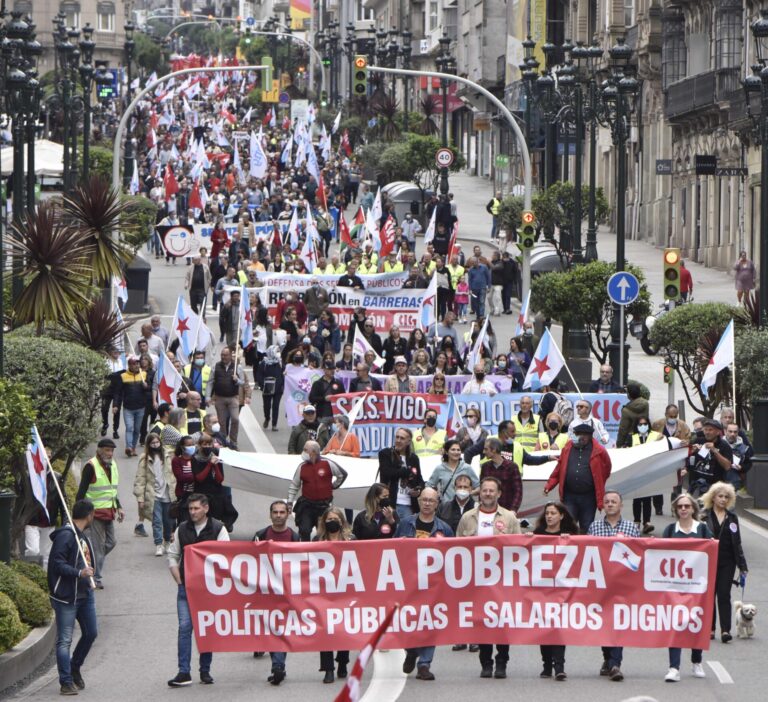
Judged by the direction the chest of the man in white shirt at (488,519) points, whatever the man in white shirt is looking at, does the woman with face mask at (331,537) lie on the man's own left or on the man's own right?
on the man's own right

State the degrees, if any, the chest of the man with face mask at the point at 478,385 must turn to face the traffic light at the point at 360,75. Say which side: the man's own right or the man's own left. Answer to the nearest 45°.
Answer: approximately 180°

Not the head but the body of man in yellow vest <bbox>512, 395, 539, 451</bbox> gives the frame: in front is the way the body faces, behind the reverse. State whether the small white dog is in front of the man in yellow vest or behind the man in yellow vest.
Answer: in front

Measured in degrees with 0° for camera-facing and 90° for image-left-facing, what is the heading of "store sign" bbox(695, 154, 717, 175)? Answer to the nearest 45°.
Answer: approximately 0°

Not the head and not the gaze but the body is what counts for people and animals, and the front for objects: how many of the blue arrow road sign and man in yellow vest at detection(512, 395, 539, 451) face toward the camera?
2

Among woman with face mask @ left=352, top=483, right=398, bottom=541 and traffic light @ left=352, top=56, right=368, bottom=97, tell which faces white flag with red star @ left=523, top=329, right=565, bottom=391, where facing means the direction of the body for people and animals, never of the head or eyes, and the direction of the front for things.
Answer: the traffic light

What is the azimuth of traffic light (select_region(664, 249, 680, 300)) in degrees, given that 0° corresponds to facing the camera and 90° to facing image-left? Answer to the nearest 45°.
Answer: approximately 0°

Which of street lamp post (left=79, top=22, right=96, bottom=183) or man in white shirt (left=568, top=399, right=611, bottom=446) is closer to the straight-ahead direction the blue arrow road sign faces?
the man in white shirt

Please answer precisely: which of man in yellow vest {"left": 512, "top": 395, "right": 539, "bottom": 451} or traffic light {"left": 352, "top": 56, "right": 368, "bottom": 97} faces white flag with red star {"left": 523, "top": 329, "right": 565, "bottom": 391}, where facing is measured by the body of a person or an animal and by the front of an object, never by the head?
the traffic light

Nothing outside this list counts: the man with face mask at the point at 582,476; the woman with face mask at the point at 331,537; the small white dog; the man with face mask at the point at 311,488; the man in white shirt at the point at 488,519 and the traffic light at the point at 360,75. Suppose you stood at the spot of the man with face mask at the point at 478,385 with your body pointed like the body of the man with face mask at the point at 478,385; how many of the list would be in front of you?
5

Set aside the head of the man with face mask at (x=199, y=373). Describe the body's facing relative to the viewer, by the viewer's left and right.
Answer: facing the viewer

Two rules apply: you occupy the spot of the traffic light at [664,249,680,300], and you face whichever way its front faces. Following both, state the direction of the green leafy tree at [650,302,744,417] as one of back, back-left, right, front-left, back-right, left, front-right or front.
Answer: front

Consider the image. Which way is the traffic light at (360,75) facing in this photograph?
toward the camera

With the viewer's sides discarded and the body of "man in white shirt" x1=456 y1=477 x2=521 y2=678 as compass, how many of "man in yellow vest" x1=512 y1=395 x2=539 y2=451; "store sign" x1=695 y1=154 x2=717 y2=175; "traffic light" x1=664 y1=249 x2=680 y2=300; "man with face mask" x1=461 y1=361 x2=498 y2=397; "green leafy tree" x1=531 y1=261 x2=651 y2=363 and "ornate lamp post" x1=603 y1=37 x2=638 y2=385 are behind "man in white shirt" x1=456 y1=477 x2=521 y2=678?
6

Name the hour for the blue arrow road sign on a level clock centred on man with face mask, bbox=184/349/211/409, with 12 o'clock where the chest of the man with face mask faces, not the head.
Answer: The blue arrow road sign is roughly at 9 o'clock from the man with face mask.

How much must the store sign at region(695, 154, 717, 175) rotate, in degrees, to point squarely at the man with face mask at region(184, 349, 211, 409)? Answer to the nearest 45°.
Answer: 0° — it already faces them
